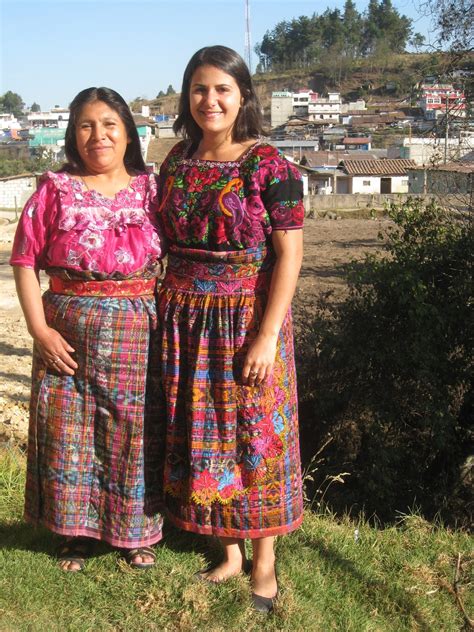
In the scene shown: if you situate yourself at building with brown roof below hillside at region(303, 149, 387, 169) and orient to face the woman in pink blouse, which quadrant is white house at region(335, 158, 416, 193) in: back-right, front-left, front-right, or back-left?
front-left

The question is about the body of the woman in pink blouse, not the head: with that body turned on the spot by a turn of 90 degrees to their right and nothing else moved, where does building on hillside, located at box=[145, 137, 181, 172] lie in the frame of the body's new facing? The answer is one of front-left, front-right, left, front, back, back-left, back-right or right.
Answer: right

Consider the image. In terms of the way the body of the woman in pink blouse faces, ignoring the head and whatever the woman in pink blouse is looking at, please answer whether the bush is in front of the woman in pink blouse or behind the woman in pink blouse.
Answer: behind

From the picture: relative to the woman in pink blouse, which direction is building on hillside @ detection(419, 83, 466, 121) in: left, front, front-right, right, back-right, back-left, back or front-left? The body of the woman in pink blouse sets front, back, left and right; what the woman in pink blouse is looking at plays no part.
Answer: back-left

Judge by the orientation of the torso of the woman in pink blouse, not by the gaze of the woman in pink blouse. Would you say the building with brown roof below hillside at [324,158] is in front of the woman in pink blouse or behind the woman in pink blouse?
behind

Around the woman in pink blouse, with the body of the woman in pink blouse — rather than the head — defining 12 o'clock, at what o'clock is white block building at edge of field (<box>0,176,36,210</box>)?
The white block building at edge of field is roughly at 6 o'clock from the woman in pink blouse.

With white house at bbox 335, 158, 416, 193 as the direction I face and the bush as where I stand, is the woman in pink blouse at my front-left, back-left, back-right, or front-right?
back-left

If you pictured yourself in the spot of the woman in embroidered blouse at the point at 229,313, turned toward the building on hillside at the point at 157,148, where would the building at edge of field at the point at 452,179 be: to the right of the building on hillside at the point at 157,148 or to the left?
right

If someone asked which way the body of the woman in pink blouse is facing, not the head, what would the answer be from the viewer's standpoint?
toward the camera

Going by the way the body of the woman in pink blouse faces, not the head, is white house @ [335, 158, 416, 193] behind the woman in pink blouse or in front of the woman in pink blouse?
behind
